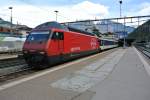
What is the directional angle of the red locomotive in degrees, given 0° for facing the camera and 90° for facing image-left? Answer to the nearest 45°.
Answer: approximately 45°
